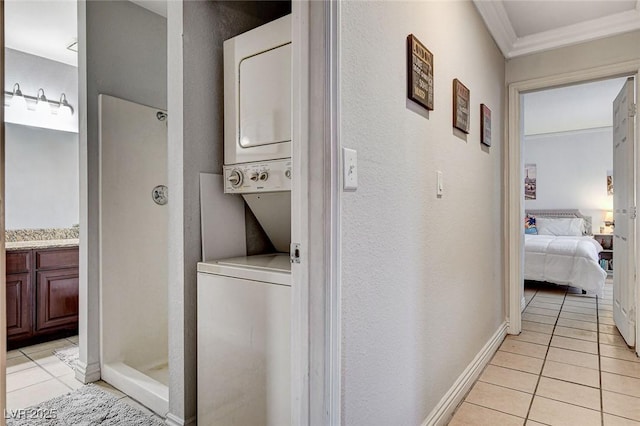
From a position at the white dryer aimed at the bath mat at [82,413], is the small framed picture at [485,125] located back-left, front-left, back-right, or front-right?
back-right

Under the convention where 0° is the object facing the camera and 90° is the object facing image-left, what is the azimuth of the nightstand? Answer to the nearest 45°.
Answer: approximately 0°

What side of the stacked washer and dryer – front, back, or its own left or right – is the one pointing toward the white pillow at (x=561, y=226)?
back

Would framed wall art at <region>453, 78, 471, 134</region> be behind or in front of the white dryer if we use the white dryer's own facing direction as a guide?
behind

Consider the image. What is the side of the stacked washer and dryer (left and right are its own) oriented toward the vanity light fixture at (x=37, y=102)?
right

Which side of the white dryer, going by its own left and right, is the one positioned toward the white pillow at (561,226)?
back

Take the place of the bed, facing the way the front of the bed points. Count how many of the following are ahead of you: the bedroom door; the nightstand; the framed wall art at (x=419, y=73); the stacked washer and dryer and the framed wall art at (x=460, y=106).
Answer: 4
